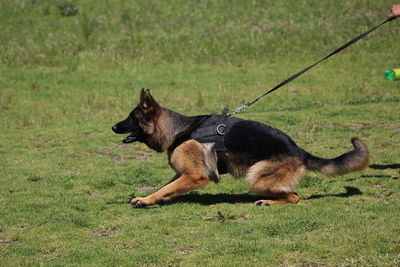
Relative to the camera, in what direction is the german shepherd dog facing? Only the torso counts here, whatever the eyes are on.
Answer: to the viewer's left
